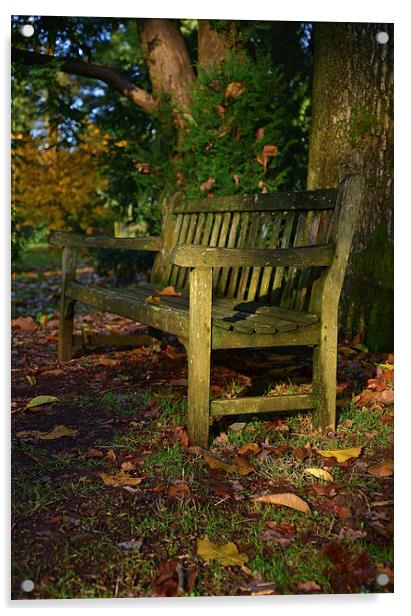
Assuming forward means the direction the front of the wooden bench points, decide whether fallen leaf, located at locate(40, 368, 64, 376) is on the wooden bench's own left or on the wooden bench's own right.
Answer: on the wooden bench's own right

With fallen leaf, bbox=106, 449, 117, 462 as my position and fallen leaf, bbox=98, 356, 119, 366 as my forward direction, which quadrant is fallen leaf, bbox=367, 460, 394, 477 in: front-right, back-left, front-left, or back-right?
back-right

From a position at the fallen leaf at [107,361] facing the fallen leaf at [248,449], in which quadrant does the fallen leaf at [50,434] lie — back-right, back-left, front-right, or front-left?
front-right

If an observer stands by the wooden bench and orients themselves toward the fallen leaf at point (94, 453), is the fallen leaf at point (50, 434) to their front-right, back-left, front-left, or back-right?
front-right

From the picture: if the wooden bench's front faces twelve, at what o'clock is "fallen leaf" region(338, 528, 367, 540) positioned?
The fallen leaf is roughly at 10 o'clock from the wooden bench.

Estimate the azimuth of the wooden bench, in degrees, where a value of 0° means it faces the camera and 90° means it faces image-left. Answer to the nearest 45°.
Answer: approximately 45°

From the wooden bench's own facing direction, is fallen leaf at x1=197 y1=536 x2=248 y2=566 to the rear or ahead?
ahead

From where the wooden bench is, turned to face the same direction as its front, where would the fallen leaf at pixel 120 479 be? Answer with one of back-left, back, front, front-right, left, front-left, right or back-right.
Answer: front

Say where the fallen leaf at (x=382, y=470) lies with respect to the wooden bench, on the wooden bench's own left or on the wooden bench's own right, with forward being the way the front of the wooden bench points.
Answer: on the wooden bench's own left

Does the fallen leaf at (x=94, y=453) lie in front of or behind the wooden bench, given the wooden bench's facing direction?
in front

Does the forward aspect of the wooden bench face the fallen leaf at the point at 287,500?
no
